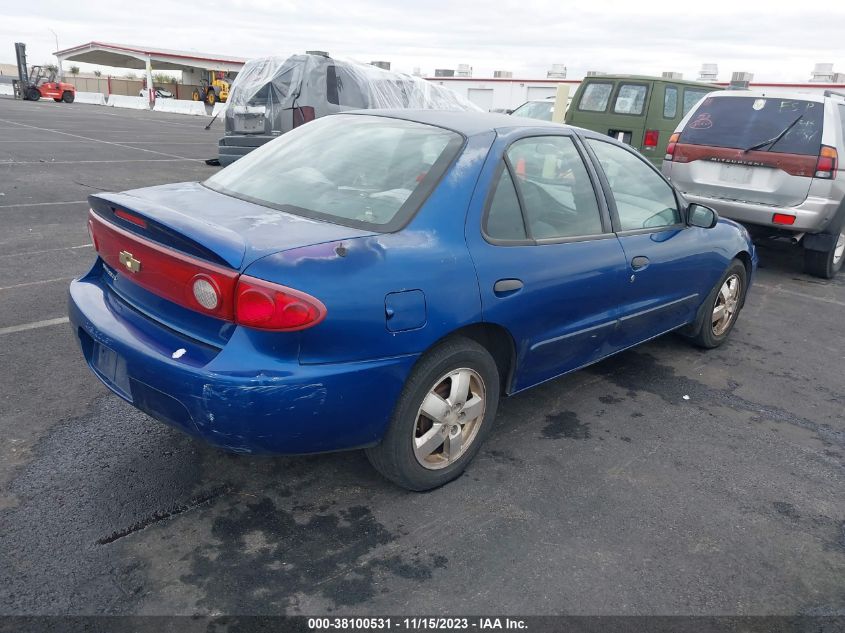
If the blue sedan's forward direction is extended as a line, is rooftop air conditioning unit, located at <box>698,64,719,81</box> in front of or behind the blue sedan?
in front

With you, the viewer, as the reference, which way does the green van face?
facing away from the viewer and to the right of the viewer

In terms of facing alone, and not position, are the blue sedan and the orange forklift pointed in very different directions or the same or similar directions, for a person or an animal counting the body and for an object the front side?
very different directions

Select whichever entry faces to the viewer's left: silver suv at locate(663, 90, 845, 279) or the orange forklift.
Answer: the orange forklift

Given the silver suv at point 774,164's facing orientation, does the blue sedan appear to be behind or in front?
behind

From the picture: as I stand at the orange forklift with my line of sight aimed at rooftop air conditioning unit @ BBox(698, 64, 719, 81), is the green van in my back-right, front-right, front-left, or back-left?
front-right

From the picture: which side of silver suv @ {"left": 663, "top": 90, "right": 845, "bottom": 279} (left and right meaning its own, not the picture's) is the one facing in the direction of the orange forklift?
left

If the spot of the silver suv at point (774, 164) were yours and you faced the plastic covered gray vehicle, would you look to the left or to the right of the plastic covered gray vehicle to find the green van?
right

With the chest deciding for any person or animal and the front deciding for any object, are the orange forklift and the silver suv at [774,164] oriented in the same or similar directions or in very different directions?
very different directions

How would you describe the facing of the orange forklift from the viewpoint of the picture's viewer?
facing to the left of the viewer

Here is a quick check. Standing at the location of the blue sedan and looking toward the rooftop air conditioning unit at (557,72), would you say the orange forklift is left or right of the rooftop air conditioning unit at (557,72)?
left

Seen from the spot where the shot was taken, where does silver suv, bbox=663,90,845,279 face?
facing away from the viewer and to the right of the viewer

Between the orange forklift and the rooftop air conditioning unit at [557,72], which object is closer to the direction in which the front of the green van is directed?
the rooftop air conditioning unit
